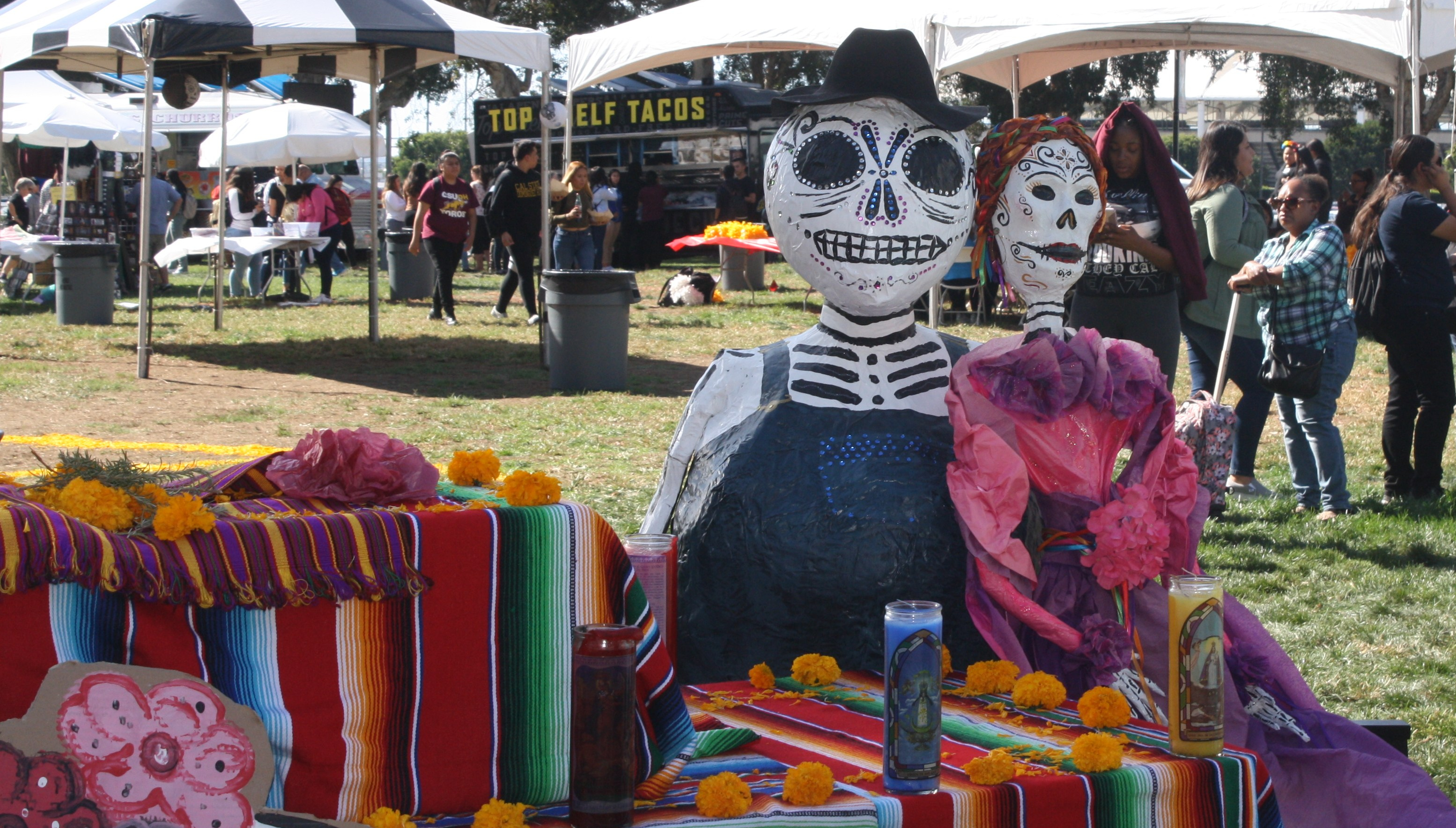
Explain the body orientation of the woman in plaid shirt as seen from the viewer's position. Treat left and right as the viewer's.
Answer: facing the viewer and to the left of the viewer

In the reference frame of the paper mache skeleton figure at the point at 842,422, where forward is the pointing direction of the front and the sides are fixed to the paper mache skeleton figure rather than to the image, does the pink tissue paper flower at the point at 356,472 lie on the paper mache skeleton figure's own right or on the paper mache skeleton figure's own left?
on the paper mache skeleton figure's own right

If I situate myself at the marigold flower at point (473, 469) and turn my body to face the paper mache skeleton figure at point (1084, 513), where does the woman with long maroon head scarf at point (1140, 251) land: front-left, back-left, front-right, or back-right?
front-left

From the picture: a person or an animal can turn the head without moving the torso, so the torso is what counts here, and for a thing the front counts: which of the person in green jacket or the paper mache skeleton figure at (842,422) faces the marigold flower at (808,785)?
the paper mache skeleton figure

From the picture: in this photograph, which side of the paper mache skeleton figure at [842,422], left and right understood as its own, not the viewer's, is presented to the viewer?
front

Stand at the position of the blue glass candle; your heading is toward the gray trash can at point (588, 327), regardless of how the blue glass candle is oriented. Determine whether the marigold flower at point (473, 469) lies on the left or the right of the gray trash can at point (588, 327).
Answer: left

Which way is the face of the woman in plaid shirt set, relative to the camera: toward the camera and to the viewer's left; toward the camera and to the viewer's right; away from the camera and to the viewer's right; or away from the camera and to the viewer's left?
toward the camera and to the viewer's left

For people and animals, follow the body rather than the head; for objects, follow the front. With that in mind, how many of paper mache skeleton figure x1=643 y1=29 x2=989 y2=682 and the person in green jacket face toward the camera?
1

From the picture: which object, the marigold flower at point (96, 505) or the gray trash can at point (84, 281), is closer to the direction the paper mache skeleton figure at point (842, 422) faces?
the marigold flower

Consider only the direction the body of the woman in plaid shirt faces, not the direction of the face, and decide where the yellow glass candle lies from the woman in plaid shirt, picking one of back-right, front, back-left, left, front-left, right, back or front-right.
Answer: front-left
